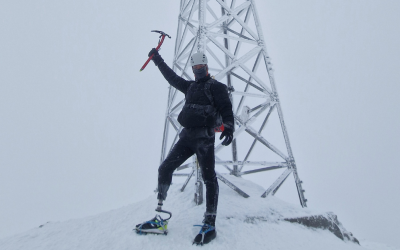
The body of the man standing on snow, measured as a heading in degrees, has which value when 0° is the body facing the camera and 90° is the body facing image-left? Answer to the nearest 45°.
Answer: approximately 45°

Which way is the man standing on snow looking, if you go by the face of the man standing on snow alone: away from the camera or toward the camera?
toward the camera
